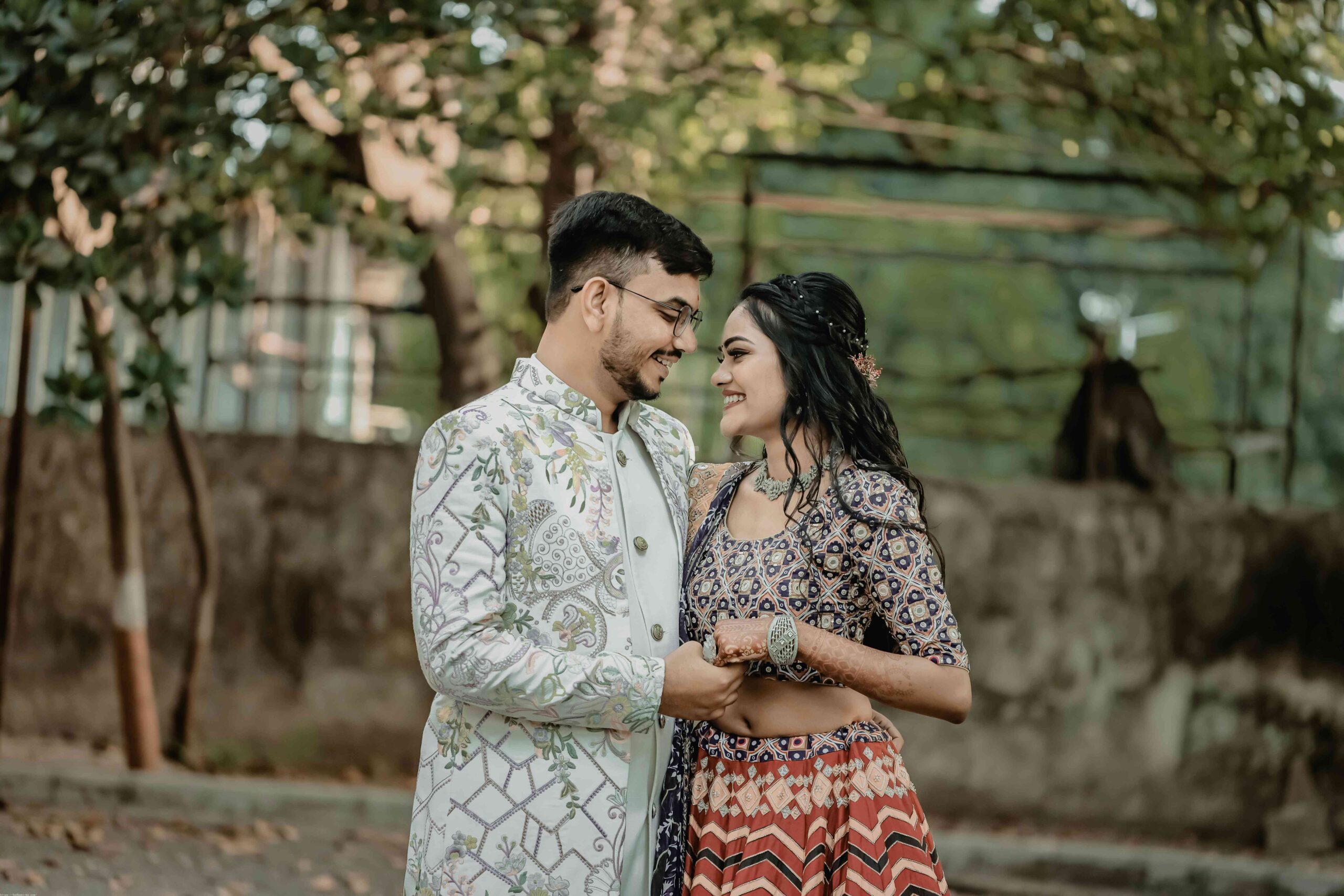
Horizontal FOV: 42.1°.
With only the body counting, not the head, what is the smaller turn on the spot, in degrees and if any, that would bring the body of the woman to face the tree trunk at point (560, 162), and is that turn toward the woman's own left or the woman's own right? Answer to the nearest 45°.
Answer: approximately 135° to the woman's own right

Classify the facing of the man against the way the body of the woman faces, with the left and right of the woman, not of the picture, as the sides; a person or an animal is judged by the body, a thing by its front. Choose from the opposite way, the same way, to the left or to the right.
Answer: to the left

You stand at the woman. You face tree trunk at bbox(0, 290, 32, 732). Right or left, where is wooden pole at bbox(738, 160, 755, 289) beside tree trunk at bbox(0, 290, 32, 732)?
right

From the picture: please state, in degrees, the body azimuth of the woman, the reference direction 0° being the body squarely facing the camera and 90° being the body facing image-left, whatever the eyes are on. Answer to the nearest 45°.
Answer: approximately 45°

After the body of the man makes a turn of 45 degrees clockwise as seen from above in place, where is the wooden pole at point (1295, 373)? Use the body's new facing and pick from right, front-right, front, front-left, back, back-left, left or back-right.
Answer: back-left

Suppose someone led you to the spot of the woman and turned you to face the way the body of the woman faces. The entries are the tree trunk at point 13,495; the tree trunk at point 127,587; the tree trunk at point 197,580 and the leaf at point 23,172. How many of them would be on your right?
4

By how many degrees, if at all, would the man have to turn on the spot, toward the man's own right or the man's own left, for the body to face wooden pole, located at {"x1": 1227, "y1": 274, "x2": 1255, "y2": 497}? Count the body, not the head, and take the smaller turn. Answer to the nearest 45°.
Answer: approximately 90° to the man's own left

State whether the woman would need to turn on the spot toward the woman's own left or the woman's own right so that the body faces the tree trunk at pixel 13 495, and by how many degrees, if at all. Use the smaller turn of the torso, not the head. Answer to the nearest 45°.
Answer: approximately 90° to the woman's own right

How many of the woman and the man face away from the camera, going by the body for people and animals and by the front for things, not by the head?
0

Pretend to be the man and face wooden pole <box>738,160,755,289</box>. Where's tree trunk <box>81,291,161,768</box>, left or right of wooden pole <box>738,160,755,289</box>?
left

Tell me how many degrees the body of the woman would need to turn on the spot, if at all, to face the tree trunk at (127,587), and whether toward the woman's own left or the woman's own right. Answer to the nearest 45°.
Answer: approximately 90° to the woman's own right

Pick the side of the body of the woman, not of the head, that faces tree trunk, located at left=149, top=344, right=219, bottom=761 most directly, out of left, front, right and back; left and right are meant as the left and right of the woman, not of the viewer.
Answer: right

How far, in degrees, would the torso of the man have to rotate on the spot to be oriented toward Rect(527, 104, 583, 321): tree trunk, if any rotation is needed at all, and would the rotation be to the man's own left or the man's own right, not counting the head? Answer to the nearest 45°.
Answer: approximately 135° to the man's own left

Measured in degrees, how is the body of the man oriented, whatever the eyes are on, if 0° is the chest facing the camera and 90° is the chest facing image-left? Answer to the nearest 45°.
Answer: approximately 315°
